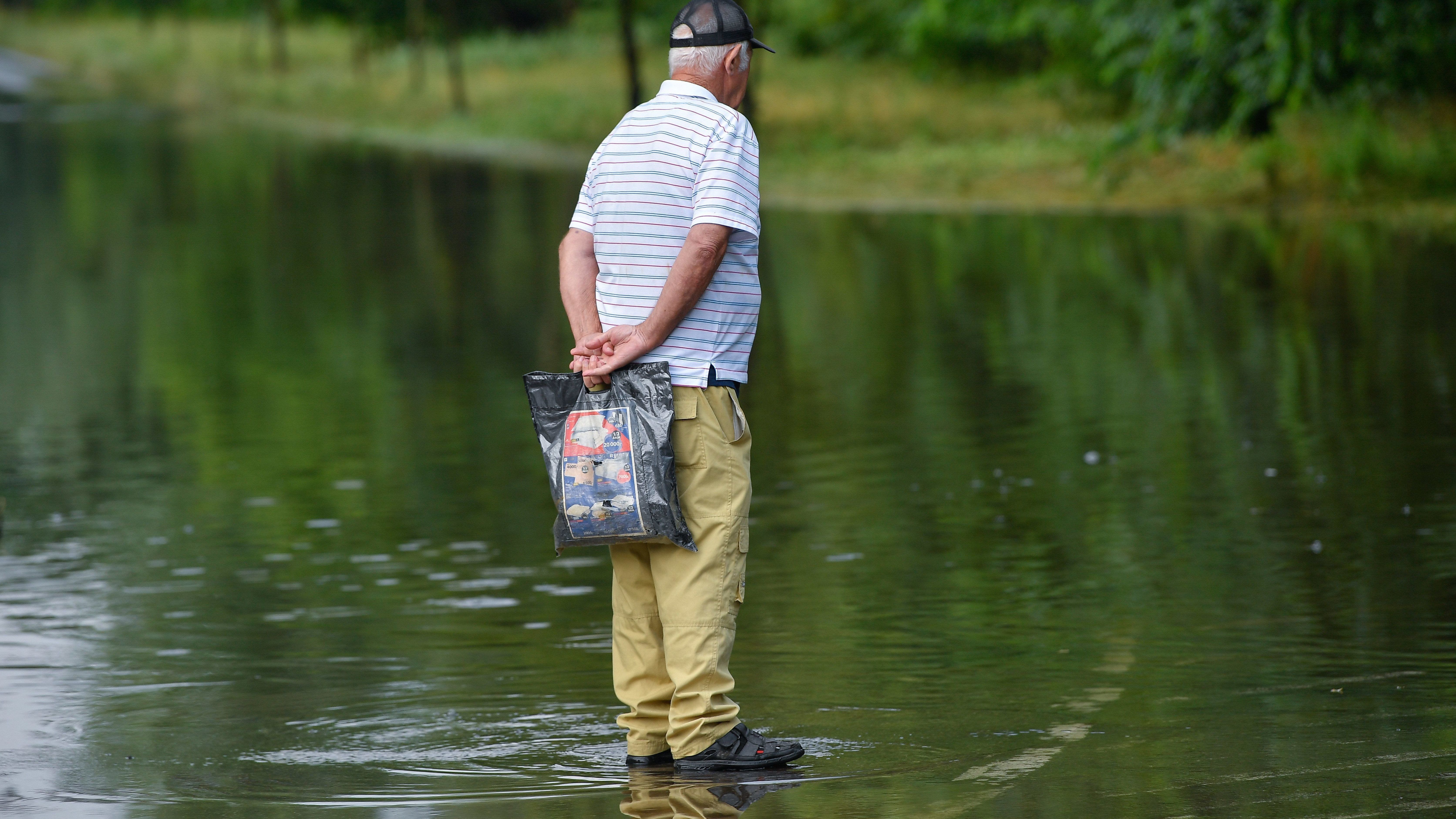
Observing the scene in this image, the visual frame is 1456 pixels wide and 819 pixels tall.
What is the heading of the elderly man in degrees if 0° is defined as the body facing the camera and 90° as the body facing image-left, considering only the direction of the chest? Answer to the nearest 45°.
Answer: approximately 225°

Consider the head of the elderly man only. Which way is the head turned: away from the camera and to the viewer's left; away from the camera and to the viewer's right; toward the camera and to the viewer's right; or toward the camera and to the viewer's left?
away from the camera and to the viewer's right

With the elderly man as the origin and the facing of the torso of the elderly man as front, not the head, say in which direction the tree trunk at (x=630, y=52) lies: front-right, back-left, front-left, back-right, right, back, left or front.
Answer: front-left

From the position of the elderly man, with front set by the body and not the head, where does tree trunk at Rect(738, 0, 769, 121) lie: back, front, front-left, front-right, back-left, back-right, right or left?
front-left
